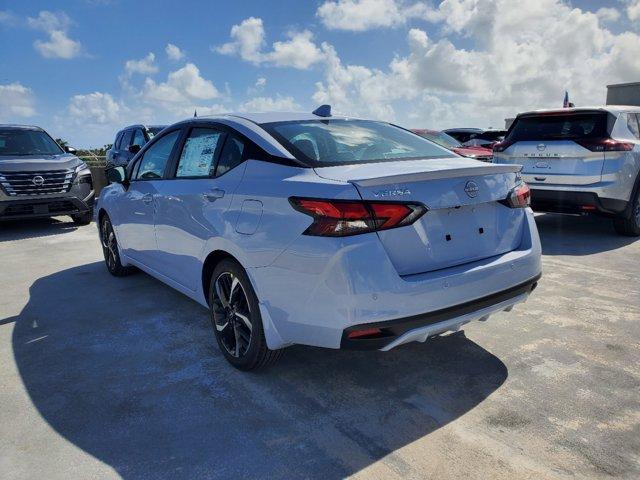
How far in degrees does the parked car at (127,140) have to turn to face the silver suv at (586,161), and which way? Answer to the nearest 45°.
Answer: approximately 90° to its left

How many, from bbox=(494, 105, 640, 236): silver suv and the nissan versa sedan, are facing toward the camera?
0

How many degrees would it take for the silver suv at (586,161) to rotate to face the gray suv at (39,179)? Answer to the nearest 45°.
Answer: approximately 135° to its left

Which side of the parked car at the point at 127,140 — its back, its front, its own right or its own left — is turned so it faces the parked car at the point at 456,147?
left

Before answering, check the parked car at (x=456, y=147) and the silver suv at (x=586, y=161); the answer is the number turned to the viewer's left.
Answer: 0

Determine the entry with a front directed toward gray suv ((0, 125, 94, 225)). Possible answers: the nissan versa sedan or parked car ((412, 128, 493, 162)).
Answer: the nissan versa sedan

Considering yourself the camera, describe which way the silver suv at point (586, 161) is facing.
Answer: facing away from the viewer and to the right of the viewer

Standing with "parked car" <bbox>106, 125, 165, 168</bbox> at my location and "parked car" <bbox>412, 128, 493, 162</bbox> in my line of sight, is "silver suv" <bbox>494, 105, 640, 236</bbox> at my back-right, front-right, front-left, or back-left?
front-right

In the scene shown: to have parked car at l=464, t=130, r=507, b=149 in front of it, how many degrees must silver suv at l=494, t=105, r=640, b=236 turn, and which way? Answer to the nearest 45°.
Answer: approximately 45° to its left

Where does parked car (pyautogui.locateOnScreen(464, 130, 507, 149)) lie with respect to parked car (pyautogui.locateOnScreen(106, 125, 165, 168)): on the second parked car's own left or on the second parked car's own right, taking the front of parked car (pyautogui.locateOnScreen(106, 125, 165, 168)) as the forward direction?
on the second parked car's own left

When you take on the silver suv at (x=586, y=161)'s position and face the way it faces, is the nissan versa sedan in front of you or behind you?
behind
